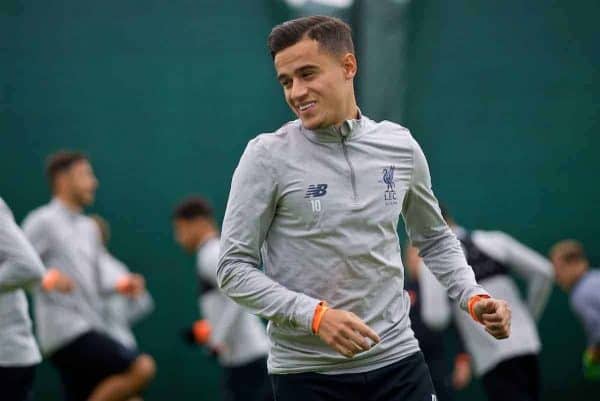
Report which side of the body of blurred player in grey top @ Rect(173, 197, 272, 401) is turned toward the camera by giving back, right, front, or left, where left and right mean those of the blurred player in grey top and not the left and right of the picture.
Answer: left

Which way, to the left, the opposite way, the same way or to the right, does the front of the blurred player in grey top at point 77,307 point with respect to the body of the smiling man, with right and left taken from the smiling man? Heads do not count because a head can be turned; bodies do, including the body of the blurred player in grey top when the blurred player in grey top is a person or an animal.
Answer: to the left

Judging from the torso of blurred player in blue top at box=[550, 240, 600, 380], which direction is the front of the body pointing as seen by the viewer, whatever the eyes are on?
to the viewer's left

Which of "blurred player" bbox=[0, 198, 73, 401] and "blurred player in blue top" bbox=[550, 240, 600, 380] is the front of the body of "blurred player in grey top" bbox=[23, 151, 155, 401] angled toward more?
the blurred player in blue top

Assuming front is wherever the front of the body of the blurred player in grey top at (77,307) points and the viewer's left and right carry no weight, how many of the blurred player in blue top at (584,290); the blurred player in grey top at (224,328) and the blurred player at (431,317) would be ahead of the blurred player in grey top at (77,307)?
3

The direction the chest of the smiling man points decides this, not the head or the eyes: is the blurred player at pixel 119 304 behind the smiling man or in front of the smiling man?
behind

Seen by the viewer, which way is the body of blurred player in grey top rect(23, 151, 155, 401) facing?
to the viewer's right
